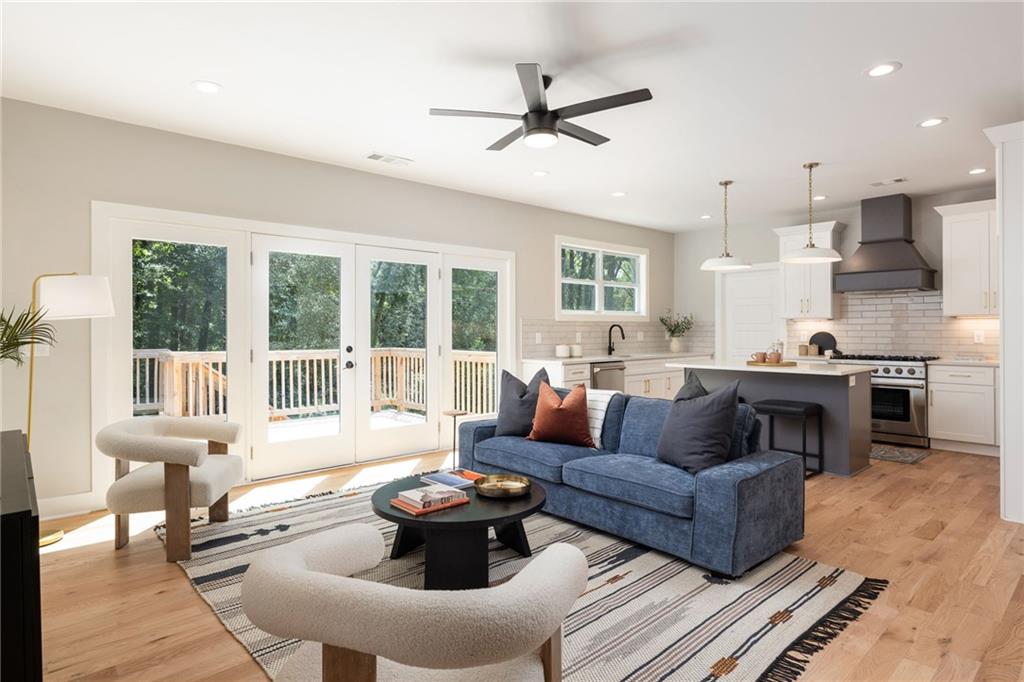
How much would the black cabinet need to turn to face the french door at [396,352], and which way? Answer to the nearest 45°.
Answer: approximately 45° to its left

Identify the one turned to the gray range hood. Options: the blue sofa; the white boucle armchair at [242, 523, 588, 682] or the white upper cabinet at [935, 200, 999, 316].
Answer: the white boucle armchair

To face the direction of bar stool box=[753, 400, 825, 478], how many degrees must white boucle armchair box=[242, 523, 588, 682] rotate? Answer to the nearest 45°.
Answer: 0° — it already faces it

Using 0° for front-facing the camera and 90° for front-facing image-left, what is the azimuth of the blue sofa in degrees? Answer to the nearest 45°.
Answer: approximately 45°

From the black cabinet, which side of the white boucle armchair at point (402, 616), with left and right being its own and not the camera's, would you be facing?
left

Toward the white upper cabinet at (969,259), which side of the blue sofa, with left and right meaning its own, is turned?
back

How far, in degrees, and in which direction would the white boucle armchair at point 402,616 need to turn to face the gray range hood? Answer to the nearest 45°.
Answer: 0° — it already faces it

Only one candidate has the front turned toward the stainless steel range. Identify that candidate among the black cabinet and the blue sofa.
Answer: the black cabinet

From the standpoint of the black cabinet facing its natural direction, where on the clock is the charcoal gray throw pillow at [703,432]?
The charcoal gray throw pillow is roughly at 12 o'clock from the black cabinet.

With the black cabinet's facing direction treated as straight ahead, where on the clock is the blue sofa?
The blue sofa is roughly at 12 o'clock from the black cabinet.

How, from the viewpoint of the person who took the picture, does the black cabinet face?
facing to the right of the viewer

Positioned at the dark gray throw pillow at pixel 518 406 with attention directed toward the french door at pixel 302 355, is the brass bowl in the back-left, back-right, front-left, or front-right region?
back-left

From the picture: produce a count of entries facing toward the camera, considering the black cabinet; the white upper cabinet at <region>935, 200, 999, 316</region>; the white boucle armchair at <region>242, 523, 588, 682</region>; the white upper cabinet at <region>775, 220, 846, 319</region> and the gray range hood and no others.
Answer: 3
